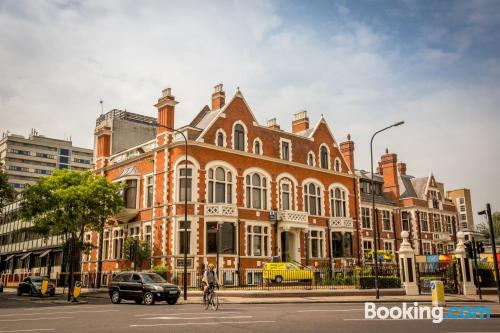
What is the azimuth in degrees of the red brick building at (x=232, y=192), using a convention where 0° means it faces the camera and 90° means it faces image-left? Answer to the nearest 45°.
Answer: approximately 315°

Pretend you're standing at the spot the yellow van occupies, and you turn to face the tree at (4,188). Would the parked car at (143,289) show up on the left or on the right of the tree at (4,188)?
left

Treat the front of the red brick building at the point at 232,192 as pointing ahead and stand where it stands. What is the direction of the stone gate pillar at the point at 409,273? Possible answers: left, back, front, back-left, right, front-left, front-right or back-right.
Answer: front

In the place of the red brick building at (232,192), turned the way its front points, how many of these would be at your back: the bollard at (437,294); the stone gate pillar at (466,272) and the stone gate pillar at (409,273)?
0
